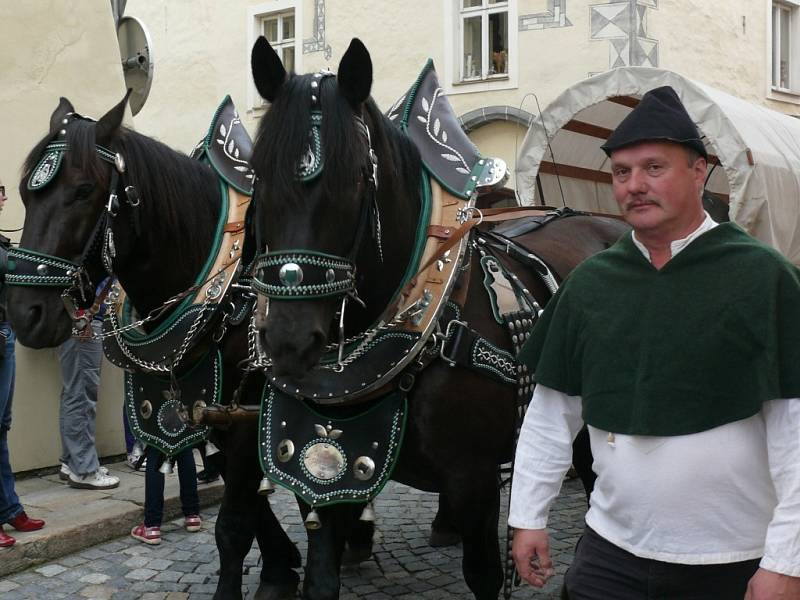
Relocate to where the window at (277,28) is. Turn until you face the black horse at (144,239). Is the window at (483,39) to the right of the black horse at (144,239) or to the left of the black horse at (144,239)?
left

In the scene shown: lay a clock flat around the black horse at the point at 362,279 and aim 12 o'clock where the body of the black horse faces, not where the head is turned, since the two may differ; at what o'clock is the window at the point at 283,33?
The window is roughly at 4 o'clock from the black horse.

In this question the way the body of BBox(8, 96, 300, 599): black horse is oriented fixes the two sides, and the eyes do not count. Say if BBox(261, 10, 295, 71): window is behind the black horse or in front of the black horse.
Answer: behind

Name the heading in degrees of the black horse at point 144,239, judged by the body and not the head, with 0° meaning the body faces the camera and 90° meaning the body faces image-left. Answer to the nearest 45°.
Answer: approximately 45°

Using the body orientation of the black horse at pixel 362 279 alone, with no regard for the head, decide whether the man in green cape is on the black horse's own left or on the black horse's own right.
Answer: on the black horse's own left

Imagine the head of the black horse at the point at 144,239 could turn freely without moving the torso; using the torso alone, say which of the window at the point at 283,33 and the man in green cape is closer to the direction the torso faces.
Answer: the man in green cape

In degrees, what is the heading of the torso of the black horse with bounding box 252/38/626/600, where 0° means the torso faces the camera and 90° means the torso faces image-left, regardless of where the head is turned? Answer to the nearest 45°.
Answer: approximately 45°
